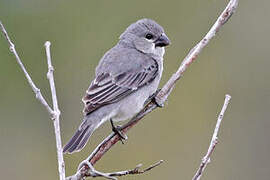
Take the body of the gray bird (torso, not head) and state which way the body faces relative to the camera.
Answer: to the viewer's right
